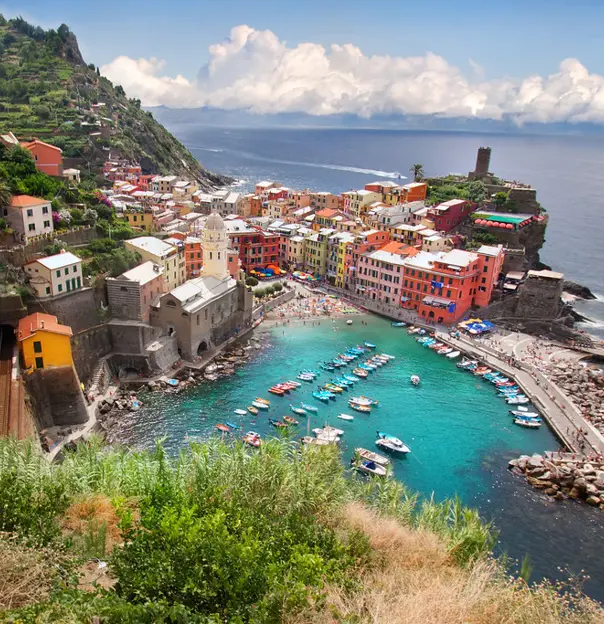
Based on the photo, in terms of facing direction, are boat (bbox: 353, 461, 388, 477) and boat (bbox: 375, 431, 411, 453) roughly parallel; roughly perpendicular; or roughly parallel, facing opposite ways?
roughly parallel

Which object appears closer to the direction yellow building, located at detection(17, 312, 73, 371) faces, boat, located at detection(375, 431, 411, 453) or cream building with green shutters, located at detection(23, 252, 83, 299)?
the boat

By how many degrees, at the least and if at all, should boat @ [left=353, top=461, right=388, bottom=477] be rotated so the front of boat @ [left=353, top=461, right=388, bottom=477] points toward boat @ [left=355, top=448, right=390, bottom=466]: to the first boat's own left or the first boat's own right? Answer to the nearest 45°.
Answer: approximately 135° to the first boat's own left

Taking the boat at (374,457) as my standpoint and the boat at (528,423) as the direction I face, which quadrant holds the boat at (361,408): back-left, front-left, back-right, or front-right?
front-left

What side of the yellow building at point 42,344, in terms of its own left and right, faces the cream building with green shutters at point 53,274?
back

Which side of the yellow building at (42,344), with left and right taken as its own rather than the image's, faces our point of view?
front

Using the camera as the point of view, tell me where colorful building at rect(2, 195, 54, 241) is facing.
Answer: facing the viewer and to the right of the viewer

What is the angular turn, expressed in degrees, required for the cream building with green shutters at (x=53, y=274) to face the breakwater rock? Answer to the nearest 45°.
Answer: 0° — it already faces it
